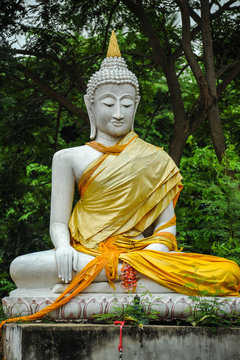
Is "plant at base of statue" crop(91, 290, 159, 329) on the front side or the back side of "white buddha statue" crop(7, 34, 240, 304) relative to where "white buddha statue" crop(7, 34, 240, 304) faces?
on the front side

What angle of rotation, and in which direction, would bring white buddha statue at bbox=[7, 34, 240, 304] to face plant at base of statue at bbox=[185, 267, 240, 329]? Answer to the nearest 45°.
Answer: approximately 45° to its left

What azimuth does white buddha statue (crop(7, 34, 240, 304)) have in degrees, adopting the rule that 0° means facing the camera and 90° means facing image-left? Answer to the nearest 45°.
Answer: approximately 0°
